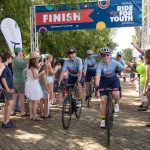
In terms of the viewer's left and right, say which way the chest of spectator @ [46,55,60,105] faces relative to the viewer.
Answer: facing to the right of the viewer

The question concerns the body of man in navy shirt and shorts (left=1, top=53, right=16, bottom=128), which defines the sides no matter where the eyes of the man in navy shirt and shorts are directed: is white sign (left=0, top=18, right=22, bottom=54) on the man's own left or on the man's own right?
on the man's own left

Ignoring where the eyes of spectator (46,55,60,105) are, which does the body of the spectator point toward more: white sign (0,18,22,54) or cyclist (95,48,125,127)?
the cyclist

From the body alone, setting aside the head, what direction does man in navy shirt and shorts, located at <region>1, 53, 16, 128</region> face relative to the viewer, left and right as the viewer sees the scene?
facing to the right of the viewer

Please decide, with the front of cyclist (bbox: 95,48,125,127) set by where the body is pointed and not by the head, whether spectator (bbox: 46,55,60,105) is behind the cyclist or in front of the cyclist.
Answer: behind

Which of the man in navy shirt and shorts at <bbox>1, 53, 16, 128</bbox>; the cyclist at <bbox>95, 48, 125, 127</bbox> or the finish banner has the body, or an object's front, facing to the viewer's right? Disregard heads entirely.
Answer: the man in navy shirt and shorts

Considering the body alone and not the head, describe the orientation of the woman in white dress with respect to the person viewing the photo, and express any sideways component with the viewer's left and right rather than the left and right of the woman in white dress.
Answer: facing away from the viewer and to the right of the viewer

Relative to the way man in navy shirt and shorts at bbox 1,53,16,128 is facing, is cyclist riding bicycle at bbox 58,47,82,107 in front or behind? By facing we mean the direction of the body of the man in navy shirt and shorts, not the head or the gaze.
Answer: in front

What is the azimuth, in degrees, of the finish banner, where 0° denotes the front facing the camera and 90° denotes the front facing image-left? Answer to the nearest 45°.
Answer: approximately 0°

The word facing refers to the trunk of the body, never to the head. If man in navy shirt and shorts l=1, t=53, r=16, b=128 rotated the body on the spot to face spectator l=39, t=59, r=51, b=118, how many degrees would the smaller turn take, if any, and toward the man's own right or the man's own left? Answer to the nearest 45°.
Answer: approximately 45° to the man's own left

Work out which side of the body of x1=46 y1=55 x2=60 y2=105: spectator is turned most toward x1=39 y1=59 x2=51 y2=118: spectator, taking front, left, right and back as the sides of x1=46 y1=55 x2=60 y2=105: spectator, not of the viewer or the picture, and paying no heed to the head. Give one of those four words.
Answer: right

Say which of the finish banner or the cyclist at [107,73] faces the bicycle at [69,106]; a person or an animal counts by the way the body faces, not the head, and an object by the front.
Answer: the finish banner
